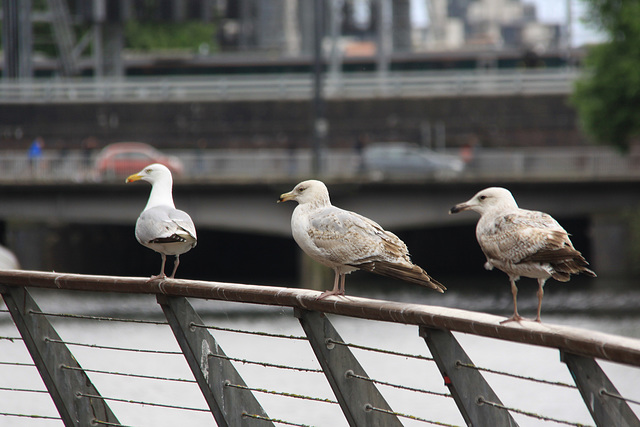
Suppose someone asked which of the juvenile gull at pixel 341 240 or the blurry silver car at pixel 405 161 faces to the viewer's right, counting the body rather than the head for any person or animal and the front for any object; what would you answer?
the blurry silver car

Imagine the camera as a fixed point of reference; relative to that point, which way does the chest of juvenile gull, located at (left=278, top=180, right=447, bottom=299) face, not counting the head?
to the viewer's left

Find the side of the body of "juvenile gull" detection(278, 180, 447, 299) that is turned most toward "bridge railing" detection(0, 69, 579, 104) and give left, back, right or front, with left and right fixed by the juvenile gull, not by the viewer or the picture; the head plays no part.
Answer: right

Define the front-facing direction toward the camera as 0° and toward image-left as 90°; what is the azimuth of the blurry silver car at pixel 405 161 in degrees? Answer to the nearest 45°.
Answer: approximately 270°

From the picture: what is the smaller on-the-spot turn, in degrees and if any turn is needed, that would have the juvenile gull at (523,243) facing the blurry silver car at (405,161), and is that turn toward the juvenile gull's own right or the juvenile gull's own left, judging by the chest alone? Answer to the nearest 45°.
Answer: approximately 90° to the juvenile gull's own right

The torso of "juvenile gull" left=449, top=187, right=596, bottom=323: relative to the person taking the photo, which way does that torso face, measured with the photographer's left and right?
facing to the left of the viewer

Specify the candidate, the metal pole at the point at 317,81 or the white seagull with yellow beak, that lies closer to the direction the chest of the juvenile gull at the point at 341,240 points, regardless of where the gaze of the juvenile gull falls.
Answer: the white seagull with yellow beak

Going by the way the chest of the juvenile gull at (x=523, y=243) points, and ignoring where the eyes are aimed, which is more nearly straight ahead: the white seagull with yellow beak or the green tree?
the white seagull with yellow beak

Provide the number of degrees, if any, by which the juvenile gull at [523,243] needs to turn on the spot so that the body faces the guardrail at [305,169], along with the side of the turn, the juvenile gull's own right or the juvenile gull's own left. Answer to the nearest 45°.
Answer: approximately 90° to the juvenile gull's own right

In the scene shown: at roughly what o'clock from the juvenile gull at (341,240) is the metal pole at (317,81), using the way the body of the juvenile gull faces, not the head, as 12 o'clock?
The metal pole is roughly at 3 o'clock from the juvenile gull.
